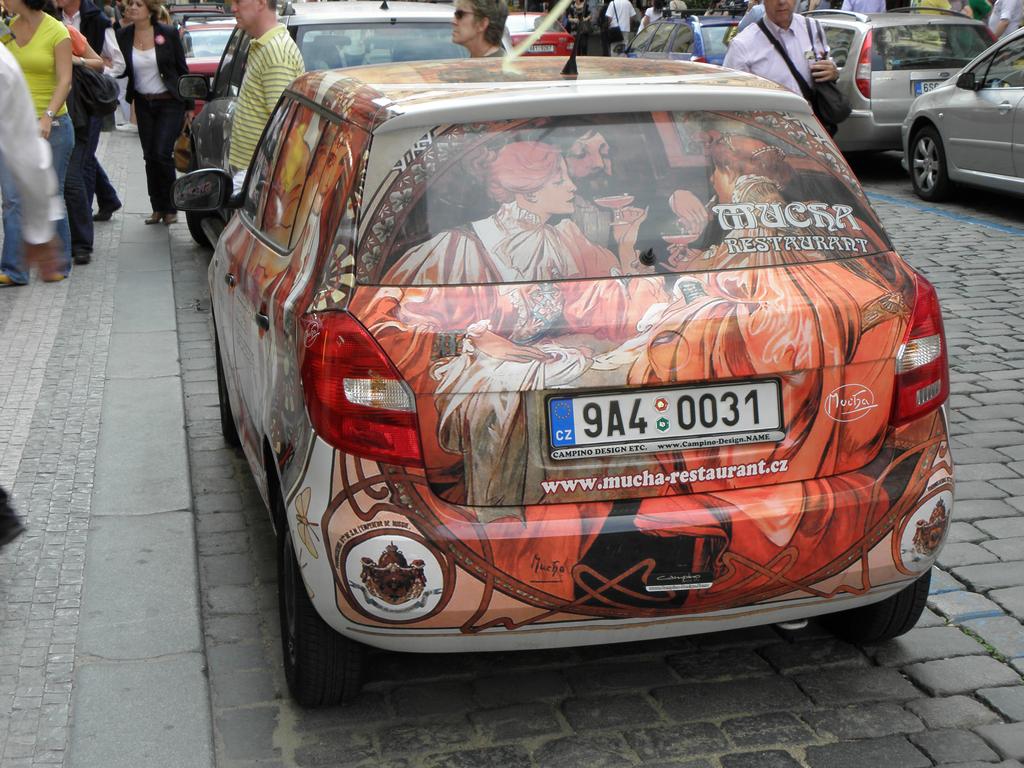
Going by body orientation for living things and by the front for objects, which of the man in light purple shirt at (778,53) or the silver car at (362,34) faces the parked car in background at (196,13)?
the silver car

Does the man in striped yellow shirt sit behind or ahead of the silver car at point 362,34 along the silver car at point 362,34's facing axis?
behind

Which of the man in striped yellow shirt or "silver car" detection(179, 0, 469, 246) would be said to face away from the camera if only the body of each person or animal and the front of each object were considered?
the silver car

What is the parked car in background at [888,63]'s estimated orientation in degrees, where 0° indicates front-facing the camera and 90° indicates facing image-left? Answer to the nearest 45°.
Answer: approximately 135°

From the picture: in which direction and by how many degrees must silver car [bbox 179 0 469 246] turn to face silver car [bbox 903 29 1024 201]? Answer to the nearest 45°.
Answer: approximately 90° to its right

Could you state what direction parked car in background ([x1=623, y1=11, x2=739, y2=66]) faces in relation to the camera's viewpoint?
facing away from the viewer and to the left of the viewer

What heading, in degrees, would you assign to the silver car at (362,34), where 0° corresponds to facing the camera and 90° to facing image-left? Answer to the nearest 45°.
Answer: approximately 180°

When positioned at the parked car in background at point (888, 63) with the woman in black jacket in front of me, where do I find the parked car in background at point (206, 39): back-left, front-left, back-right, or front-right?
front-right

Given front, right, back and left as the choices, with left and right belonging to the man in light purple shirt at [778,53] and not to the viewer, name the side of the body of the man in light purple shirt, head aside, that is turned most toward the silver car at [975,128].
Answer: left
